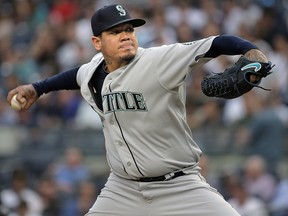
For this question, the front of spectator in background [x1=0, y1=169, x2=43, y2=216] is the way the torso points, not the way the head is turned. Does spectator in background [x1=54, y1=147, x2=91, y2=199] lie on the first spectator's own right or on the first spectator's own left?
on the first spectator's own left

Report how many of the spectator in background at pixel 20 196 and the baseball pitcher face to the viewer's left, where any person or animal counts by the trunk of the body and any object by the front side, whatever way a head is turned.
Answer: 0

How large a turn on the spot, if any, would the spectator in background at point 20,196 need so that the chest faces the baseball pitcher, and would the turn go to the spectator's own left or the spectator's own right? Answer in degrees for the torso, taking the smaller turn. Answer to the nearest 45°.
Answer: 0° — they already face them

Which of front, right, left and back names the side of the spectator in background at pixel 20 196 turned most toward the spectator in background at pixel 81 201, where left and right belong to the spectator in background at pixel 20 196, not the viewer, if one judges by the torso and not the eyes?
left

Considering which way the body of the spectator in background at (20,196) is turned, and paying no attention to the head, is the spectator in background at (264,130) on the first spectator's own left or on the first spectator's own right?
on the first spectator's own left

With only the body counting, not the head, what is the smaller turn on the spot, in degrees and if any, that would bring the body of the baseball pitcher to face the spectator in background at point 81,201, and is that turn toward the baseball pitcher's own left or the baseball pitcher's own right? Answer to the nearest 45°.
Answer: approximately 180°
